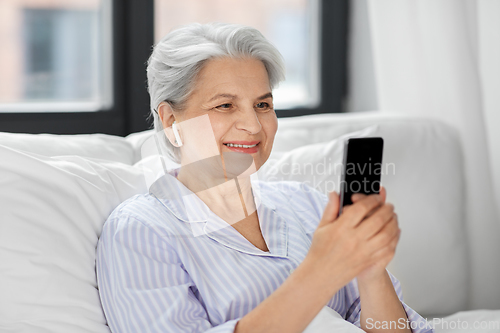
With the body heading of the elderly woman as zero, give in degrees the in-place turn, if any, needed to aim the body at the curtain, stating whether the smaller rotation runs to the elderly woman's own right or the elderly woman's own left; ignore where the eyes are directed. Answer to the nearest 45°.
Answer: approximately 90° to the elderly woman's own left

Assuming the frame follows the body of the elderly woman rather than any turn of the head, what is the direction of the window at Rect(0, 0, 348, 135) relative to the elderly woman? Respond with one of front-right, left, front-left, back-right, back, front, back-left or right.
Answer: back

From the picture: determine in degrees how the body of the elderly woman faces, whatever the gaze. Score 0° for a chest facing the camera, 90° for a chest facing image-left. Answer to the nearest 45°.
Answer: approximately 315°

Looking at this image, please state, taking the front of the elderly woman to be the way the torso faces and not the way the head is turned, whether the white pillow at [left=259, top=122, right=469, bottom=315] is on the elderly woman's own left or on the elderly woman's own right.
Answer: on the elderly woman's own left

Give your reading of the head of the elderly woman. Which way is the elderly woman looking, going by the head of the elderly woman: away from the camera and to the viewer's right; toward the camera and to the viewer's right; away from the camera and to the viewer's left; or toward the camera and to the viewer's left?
toward the camera and to the viewer's right

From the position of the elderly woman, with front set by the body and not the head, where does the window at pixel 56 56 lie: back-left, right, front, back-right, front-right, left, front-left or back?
back

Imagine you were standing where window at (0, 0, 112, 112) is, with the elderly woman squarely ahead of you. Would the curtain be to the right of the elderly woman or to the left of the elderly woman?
left
